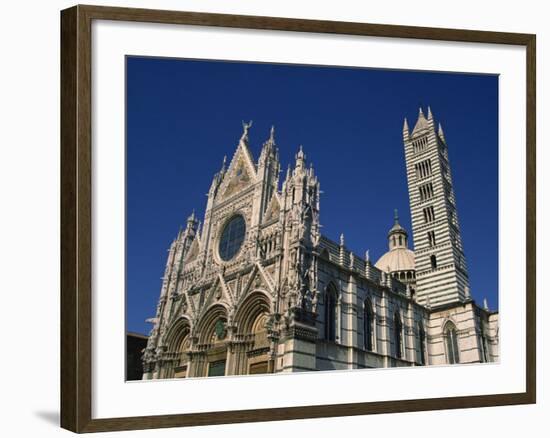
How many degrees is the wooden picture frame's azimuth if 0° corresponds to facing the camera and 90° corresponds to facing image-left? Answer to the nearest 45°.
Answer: approximately 315°
